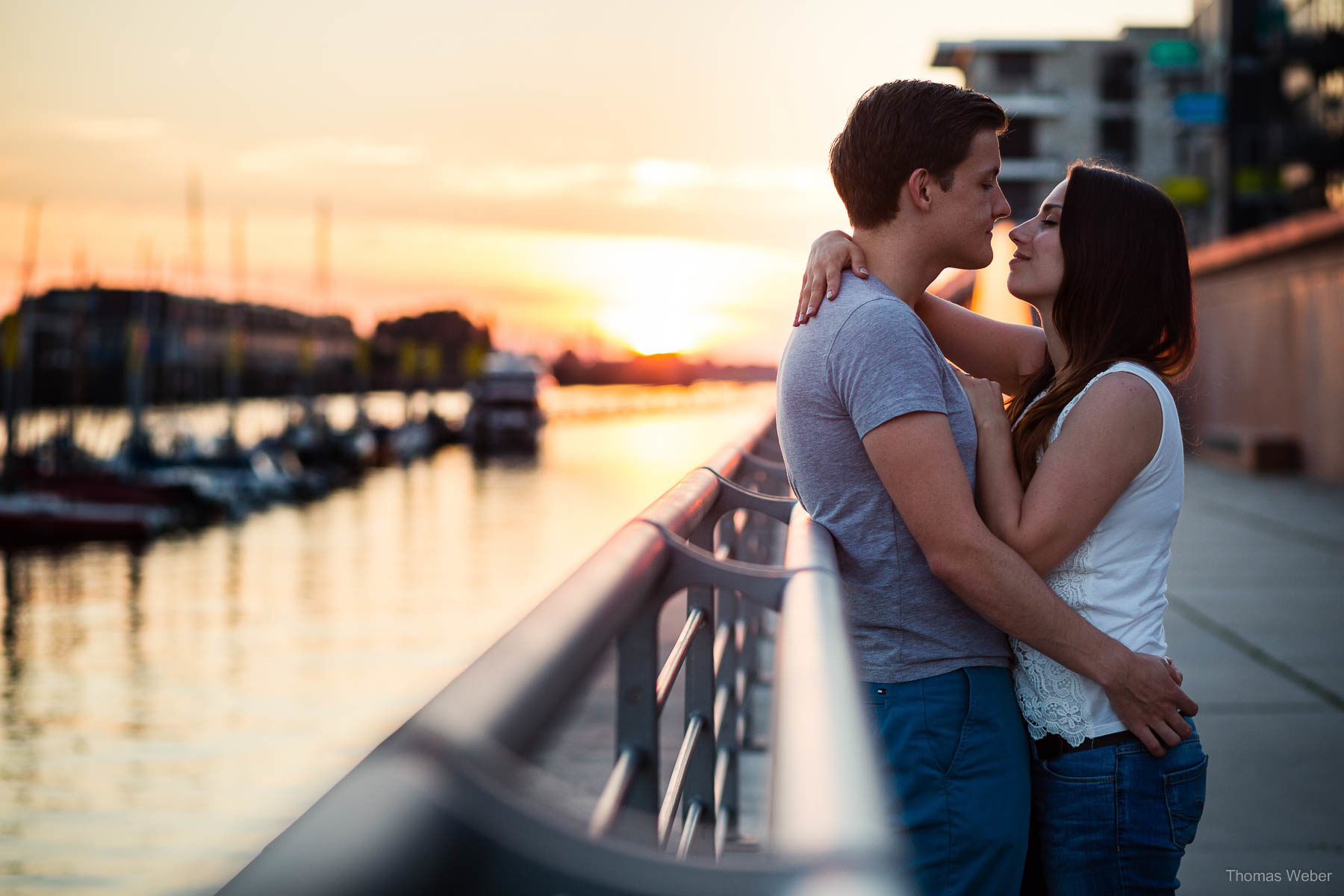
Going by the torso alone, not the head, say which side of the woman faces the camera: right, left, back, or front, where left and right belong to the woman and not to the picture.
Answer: left

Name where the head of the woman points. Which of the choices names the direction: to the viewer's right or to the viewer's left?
to the viewer's left

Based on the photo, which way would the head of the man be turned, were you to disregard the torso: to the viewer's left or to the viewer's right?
to the viewer's right

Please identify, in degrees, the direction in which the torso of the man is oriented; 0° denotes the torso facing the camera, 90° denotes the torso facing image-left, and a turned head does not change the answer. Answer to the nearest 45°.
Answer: approximately 270°

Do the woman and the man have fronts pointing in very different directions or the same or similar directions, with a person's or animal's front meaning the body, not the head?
very different directions
